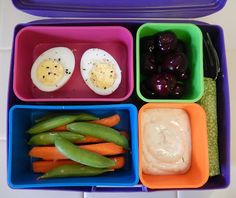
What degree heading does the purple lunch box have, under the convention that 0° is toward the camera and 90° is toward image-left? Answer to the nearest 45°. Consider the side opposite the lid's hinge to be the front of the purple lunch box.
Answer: approximately 0°

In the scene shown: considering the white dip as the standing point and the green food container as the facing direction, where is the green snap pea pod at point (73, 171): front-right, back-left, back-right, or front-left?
back-left
